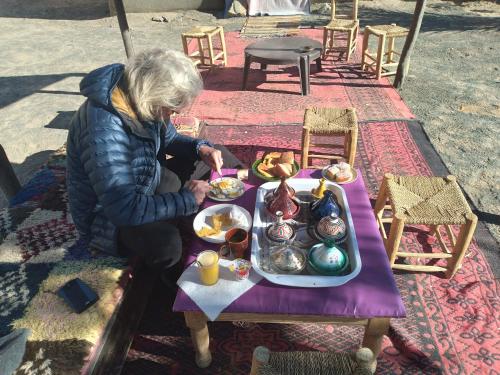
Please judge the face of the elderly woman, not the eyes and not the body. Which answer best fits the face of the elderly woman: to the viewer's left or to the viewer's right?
to the viewer's right

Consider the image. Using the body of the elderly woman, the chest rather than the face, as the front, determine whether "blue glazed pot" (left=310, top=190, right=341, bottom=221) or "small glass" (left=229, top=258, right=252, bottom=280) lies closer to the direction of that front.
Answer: the blue glazed pot

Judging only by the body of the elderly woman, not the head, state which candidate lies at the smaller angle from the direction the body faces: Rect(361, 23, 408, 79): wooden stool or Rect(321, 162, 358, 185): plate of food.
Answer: the plate of food

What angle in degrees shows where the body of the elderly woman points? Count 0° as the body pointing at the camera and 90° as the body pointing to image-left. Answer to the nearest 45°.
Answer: approximately 270°

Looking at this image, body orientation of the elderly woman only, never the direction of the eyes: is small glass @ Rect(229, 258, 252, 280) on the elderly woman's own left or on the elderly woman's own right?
on the elderly woman's own right

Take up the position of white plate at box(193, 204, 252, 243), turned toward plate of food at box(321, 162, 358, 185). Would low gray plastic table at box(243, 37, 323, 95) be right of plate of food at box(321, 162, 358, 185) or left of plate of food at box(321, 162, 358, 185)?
left

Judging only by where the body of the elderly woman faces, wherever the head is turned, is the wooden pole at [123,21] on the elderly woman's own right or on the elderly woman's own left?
on the elderly woman's own left

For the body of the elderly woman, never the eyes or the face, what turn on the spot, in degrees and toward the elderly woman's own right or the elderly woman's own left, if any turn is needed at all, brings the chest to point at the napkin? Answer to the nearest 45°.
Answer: approximately 45° to the elderly woman's own right

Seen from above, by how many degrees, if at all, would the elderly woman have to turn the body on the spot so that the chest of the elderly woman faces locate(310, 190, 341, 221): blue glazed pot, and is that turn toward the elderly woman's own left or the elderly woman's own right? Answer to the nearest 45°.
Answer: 0° — they already face it

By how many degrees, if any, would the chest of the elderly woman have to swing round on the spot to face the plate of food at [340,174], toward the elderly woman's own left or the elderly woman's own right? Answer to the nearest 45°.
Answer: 0° — they already face it
